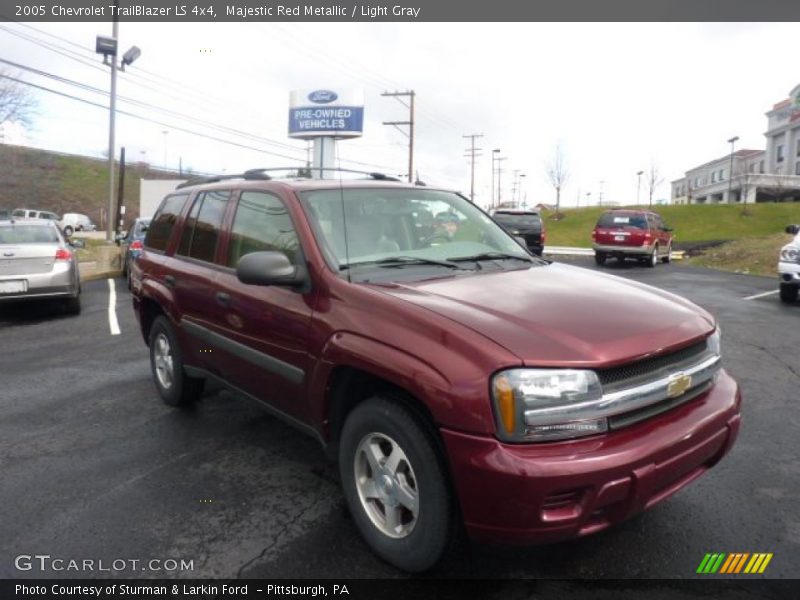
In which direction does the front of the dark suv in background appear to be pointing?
away from the camera

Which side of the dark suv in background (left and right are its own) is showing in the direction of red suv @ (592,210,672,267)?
right

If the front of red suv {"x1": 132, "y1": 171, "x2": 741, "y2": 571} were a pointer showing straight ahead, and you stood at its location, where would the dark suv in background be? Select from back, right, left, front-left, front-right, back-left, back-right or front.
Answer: back-left

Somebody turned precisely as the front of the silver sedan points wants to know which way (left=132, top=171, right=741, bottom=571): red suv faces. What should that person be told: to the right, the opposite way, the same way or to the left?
the opposite way

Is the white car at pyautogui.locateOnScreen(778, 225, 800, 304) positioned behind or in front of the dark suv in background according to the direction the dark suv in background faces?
behind

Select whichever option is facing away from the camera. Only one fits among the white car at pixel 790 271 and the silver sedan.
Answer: the silver sedan

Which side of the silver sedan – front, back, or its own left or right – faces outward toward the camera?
back

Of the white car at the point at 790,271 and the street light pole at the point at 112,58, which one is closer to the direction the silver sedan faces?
the street light pole

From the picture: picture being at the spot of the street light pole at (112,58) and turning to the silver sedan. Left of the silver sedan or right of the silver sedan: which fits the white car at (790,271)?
left

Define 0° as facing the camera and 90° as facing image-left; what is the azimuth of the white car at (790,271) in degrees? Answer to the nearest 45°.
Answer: approximately 45°

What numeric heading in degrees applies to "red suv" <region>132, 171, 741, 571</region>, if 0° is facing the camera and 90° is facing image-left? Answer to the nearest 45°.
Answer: approximately 315°
